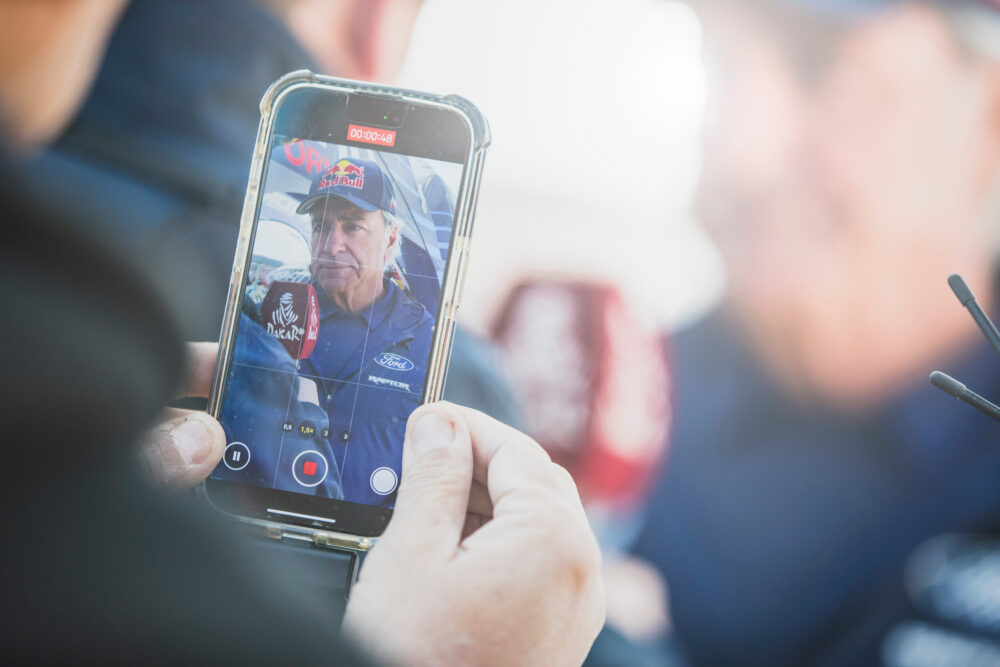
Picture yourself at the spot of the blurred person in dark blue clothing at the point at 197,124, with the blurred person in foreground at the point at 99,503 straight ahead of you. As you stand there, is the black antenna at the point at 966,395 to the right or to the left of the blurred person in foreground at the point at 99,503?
left

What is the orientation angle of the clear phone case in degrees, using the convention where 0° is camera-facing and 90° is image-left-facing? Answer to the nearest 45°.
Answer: approximately 0°
